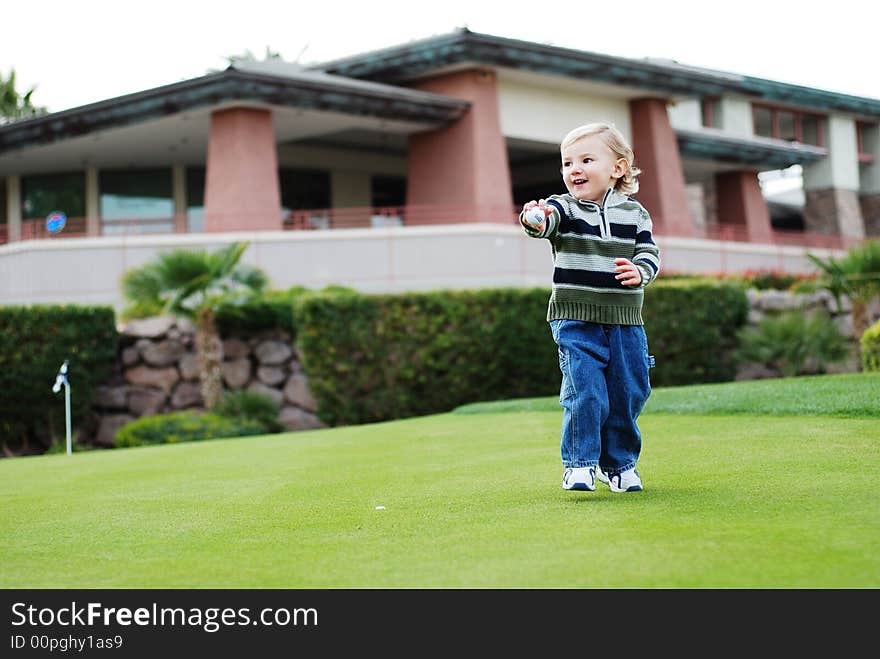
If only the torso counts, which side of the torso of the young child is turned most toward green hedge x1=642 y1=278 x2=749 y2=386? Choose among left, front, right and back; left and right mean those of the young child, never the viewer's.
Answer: back

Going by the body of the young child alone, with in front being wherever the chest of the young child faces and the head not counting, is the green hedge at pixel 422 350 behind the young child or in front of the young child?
behind

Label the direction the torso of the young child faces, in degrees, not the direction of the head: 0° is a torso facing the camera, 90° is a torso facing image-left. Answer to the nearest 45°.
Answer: approximately 0°

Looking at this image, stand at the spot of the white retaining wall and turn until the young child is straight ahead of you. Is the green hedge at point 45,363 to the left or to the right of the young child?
right

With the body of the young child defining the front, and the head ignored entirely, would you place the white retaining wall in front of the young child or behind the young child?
behind

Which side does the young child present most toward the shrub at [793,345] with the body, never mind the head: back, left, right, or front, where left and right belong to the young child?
back

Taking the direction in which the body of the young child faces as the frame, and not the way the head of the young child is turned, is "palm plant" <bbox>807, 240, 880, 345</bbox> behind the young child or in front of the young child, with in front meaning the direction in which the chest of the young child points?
behind

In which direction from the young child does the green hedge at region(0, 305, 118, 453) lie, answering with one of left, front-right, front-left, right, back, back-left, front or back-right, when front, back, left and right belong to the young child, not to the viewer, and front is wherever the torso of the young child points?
back-right

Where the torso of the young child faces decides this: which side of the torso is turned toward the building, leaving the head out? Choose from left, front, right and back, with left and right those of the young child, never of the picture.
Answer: back
